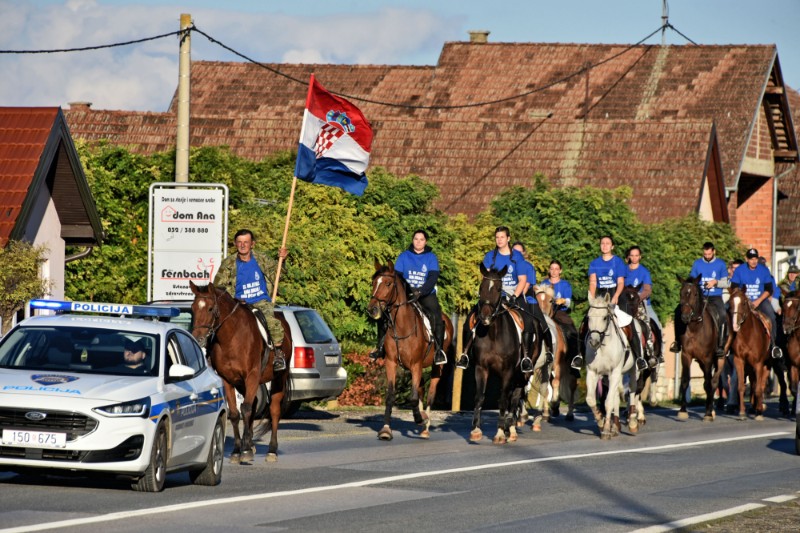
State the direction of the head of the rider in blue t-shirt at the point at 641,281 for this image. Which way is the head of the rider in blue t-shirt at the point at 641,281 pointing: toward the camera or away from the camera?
toward the camera

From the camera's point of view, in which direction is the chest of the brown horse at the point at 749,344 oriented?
toward the camera

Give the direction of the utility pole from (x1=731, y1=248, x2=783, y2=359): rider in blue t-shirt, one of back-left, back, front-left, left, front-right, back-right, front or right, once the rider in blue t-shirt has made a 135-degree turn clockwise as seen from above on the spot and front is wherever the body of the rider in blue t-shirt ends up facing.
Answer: left

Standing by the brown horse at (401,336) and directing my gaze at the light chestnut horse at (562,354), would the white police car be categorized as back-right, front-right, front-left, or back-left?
back-right

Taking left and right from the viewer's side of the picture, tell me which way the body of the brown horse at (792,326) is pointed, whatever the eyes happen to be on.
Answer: facing the viewer and to the left of the viewer

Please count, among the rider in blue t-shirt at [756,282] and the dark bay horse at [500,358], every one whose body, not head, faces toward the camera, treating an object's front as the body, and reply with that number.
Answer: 2

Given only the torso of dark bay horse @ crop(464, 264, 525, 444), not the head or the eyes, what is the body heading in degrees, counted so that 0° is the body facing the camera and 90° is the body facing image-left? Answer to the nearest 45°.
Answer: approximately 0°

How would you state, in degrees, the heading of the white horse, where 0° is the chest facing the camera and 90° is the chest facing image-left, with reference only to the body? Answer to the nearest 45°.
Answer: approximately 45°

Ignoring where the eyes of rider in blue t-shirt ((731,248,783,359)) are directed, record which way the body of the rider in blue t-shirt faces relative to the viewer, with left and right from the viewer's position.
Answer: facing the viewer

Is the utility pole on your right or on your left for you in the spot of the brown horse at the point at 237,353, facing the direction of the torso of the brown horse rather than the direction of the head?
on your right

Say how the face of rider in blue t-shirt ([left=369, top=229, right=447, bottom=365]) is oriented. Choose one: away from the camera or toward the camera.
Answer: toward the camera
